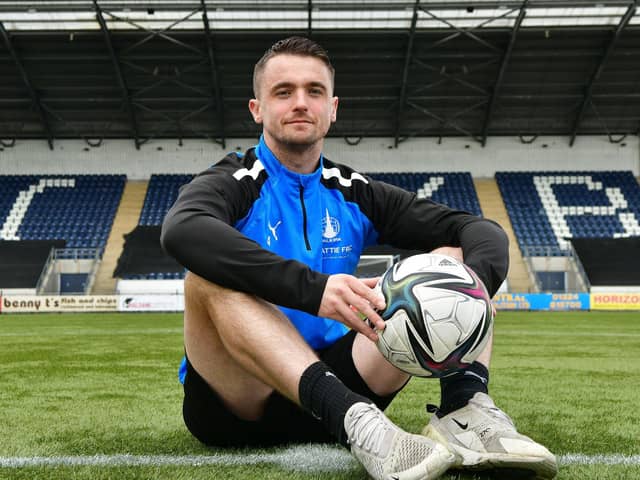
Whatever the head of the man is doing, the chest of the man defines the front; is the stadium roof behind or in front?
behind

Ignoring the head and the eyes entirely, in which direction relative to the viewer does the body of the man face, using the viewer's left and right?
facing the viewer and to the right of the viewer
